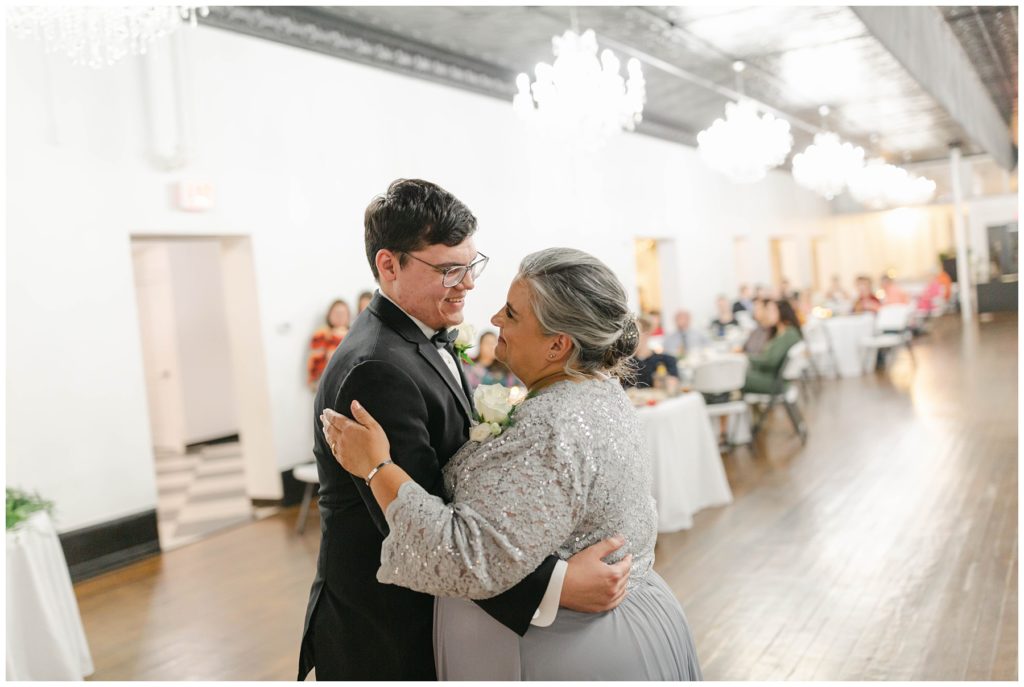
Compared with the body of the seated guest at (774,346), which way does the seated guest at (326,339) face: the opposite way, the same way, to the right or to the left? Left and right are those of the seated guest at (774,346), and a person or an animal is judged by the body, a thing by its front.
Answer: to the left

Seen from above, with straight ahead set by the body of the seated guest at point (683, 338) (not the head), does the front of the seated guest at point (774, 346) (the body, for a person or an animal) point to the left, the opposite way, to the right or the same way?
to the right

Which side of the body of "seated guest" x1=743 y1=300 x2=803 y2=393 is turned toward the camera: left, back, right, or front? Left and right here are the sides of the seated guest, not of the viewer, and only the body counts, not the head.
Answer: left

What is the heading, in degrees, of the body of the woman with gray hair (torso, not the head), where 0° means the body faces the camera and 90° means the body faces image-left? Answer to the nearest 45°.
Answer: approximately 90°

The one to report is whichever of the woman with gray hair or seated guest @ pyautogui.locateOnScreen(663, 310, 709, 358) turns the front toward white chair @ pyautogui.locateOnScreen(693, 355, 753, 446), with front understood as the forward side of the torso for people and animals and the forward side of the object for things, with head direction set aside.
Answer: the seated guest

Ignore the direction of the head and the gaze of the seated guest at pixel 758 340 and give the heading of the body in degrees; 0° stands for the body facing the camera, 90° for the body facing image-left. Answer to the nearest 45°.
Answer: approximately 90°

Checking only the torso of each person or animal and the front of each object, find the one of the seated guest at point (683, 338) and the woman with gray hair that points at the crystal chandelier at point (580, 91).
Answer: the seated guest

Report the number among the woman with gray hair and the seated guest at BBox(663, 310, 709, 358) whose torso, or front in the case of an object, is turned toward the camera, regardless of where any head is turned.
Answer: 1

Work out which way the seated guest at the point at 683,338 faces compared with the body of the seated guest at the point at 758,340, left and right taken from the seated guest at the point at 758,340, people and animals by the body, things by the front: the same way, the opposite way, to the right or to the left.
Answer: to the left

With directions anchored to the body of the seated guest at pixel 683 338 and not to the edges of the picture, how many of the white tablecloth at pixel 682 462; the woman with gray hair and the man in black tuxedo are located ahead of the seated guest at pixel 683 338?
3

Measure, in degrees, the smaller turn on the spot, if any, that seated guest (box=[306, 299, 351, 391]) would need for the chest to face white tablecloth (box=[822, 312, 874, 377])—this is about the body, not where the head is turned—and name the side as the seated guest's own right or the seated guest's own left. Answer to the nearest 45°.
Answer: approximately 90° to the seated guest's own left

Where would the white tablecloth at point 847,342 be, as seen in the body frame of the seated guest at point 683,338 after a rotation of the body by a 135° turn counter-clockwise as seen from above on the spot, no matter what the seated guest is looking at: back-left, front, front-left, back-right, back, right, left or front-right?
front

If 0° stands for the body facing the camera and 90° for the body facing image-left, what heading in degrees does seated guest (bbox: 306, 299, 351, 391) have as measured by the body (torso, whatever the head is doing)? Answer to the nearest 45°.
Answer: approximately 315°

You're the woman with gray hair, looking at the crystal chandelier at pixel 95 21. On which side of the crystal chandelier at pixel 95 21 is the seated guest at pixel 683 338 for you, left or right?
right

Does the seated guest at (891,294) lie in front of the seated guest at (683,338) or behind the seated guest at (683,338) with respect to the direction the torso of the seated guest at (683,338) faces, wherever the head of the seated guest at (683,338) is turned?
behind

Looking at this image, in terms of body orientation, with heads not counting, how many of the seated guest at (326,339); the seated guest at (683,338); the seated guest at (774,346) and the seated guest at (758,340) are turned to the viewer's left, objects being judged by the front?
2
